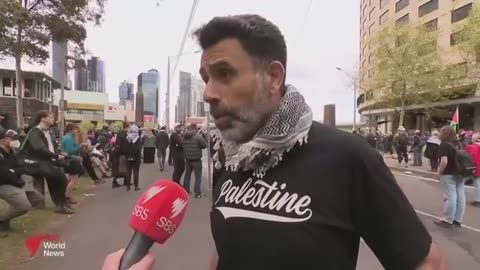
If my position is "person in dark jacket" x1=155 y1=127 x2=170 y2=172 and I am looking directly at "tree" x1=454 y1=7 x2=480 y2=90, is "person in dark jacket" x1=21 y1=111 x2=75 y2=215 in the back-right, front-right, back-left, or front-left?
back-right

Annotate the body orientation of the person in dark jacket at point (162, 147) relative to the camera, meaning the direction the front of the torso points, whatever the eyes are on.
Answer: away from the camera

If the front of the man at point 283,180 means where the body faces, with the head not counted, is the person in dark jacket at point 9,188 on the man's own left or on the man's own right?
on the man's own right

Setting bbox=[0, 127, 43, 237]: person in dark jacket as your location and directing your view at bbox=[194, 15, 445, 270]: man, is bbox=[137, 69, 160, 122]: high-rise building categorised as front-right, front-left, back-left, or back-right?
back-left

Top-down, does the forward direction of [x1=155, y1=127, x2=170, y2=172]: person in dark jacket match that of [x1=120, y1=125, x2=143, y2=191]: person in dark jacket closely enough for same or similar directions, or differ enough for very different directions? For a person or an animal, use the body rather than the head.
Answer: very different directions

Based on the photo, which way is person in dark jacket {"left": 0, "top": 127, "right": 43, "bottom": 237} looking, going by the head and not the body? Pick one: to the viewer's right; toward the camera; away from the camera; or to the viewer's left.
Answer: to the viewer's right

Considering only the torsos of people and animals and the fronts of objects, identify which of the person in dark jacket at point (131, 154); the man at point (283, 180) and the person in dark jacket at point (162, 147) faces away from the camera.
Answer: the person in dark jacket at point (162, 147)

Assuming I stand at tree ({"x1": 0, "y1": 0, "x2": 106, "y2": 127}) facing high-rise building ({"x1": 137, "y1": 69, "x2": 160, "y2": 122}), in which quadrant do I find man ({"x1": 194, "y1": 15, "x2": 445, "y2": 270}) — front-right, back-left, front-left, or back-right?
back-right

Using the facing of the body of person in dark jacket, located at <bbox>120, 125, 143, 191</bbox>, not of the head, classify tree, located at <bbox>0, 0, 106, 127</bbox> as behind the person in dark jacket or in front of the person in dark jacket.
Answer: behind

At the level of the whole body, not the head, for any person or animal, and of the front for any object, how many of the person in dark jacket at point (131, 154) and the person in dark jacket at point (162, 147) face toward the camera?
1
